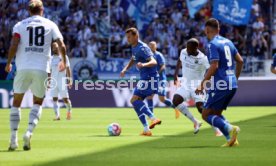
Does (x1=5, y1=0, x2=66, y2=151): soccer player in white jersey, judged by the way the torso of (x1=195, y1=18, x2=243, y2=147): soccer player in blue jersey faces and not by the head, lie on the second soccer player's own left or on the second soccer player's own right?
on the second soccer player's own left

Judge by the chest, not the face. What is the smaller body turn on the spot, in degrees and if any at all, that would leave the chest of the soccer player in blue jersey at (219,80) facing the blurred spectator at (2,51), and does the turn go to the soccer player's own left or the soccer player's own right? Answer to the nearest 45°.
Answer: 0° — they already face them

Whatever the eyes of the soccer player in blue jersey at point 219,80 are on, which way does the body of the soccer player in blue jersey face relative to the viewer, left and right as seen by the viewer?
facing away from the viewer and to the left of the viewer

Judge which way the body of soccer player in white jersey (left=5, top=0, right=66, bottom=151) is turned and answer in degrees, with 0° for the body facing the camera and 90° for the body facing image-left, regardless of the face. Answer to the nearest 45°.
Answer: approximately 180°

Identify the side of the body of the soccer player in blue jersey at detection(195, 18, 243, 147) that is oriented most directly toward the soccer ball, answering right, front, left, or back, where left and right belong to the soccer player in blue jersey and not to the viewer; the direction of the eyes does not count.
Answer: front

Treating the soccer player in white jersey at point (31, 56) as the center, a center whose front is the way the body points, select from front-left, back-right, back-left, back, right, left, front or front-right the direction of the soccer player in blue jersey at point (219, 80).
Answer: right

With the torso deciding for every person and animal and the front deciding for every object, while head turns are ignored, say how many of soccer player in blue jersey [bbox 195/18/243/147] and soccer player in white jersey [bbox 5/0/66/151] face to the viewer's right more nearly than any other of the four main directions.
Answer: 0
